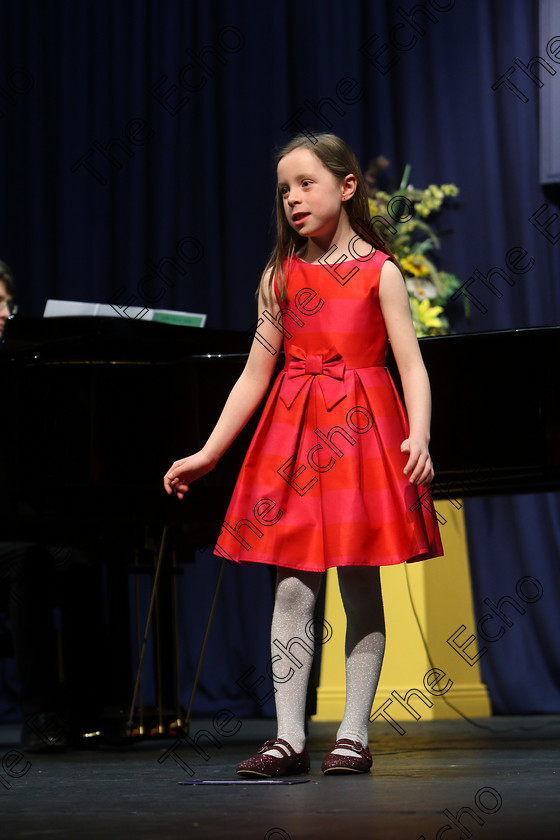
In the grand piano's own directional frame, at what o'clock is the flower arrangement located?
The flower arrangement is roughly at 4 o'clock from the grand piano.

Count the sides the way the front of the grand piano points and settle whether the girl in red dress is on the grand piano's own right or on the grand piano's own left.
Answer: on the grand piano's own left

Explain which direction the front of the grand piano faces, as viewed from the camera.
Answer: facing to the left of the viewer

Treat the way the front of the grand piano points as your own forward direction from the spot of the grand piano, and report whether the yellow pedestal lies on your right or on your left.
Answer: on your right
